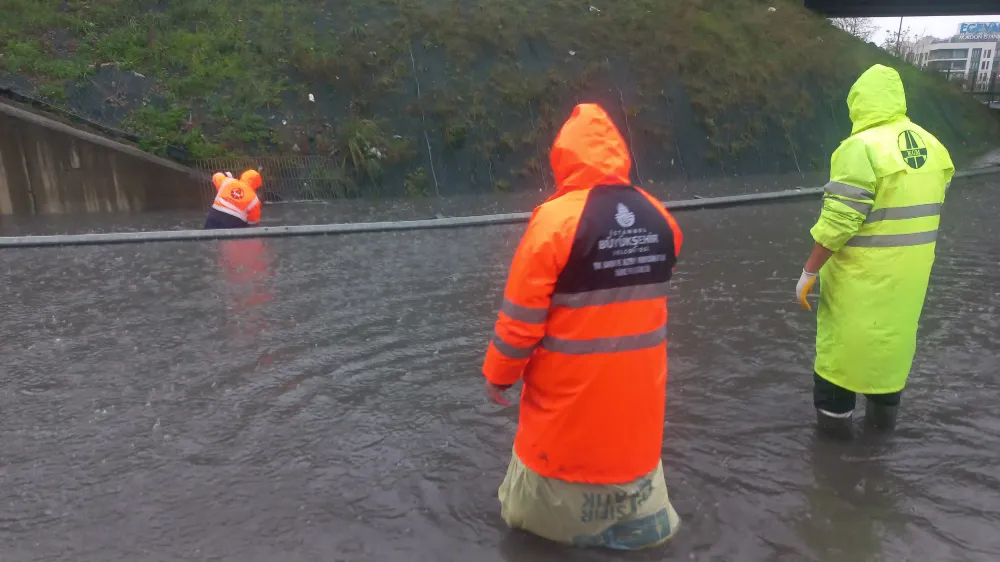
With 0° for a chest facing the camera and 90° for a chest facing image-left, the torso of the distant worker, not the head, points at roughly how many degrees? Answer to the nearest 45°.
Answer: approximately 180°

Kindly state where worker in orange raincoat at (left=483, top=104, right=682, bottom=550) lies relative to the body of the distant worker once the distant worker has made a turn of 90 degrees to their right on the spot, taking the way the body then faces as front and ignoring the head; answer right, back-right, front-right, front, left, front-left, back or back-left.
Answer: right

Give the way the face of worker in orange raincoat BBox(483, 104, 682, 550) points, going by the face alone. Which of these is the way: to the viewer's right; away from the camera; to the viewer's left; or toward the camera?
away from the camera

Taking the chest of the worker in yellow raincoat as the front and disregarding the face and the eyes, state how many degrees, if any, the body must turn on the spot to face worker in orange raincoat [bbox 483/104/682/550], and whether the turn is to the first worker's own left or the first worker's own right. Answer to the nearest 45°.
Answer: approximately 90° to the first worker's own left

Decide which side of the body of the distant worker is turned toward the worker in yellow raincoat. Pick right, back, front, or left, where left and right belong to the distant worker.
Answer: back

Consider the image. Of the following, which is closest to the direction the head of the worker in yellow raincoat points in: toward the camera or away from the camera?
away from the camera

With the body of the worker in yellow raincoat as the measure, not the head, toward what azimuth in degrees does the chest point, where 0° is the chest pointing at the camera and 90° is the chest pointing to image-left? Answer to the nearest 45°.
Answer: approximately 135°

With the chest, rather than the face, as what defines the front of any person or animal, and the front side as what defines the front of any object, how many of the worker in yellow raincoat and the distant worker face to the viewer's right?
0

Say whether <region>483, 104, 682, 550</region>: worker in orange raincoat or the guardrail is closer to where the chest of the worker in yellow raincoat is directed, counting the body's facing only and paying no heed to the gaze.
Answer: the guardrail
